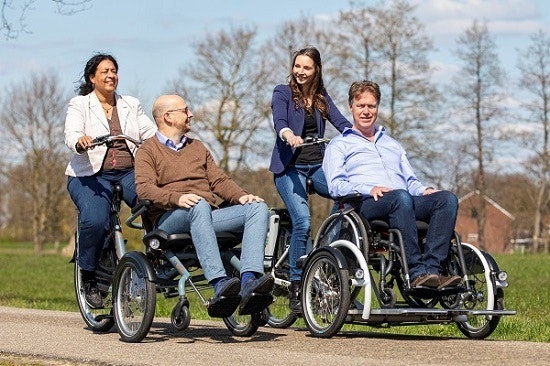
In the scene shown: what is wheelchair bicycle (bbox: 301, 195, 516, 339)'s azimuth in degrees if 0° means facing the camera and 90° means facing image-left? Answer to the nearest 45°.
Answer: approximately 315°

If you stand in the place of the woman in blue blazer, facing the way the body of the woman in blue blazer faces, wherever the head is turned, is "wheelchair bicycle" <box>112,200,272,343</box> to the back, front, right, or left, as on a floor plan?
right

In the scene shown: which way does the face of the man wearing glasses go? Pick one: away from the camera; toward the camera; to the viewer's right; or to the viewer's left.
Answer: to the viewer's right

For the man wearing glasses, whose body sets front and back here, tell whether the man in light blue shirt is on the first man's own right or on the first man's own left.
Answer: on the first man's own left

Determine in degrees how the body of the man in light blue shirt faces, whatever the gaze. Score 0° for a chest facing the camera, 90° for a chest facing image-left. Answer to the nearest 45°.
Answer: approximately 315°

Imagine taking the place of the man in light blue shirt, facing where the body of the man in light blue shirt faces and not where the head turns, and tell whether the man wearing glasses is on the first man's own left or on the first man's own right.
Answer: on the first man's own right
